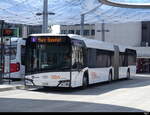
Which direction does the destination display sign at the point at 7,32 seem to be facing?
toward the camera

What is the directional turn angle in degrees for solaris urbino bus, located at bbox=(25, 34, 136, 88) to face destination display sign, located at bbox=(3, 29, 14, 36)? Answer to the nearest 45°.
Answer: approximately 90° to its right

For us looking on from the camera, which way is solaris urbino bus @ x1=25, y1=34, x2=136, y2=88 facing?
facing the viewer and to the left of the viewer

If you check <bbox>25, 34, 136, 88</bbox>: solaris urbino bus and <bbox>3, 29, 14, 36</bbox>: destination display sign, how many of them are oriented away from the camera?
0
